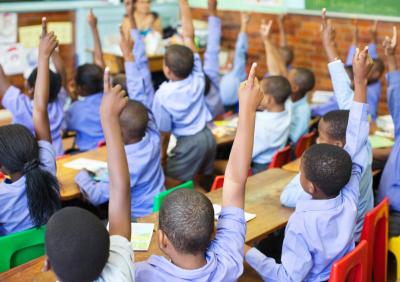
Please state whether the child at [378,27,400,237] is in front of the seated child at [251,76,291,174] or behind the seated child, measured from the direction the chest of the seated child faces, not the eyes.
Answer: behind

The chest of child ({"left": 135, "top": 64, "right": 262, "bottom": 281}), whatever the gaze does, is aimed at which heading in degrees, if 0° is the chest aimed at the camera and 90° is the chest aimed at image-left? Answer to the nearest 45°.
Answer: approximately 135°

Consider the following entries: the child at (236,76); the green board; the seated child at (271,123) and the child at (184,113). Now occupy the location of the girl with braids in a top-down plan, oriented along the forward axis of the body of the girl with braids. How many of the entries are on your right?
4

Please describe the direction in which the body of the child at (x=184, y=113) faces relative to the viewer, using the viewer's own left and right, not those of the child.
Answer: facing away from the viewer and to the left of the viewer

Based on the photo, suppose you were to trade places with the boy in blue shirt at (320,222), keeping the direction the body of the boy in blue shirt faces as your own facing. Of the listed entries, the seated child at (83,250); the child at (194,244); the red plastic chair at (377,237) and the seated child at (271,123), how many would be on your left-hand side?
2

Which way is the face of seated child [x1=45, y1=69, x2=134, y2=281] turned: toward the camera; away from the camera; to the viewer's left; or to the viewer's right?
away from the camera

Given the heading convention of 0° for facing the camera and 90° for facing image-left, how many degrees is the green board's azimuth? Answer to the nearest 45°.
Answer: approximately 45°

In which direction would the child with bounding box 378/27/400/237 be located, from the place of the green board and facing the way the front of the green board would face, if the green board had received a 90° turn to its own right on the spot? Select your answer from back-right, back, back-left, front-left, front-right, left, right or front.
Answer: back-left

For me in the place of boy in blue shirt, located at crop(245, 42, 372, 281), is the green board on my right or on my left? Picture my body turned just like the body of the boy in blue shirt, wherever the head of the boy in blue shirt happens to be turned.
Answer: on my right

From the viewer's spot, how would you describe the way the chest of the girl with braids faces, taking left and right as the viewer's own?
facing away from the viewer and to the left of the viewer

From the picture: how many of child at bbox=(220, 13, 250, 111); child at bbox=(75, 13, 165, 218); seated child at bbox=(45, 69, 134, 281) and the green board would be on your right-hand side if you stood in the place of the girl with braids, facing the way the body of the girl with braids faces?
3

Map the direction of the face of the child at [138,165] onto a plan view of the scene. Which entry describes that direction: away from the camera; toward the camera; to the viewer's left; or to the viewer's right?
away from the camera

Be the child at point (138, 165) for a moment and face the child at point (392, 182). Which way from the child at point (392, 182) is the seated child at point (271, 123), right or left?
left

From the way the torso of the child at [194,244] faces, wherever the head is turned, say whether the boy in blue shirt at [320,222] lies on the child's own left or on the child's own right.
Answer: on the child's own right

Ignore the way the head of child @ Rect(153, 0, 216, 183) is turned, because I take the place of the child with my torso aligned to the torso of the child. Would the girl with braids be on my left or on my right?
on my left

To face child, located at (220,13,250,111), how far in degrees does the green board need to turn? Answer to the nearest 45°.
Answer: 0° — it already faces them
